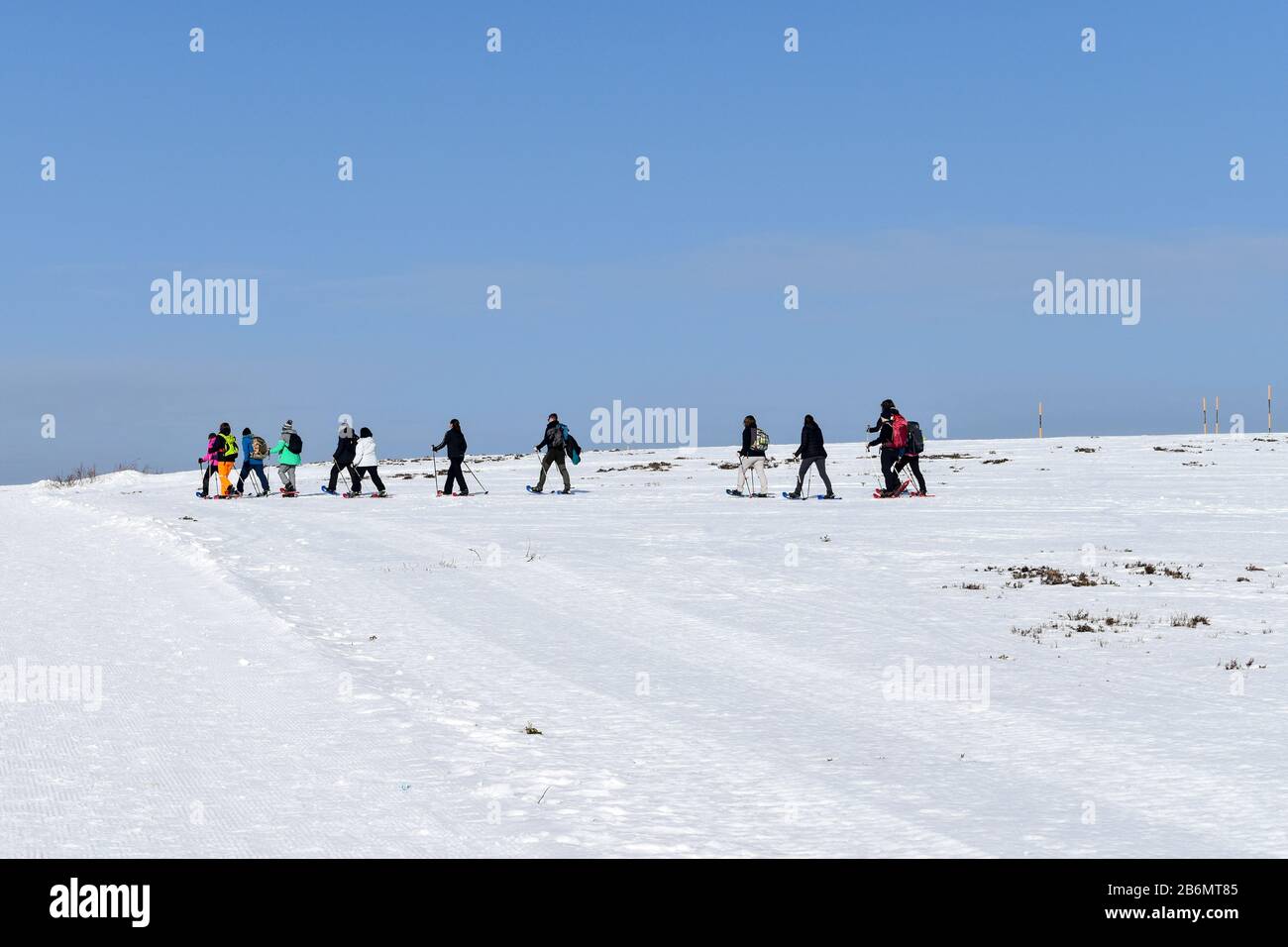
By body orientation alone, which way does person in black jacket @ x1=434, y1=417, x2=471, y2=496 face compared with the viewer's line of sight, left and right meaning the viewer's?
facing away from the viewer and to the left of the viewer

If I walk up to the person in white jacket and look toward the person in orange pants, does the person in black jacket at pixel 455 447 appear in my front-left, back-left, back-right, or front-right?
back-left

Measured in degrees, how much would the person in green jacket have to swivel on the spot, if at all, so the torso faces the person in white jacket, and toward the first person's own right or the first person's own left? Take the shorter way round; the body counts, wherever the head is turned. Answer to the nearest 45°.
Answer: approximately 180°

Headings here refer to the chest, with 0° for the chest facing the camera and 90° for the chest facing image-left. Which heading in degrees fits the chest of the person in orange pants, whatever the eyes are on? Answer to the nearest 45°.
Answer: approximately 135°

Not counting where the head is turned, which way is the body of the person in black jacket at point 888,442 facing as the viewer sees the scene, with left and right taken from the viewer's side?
facing to the left of the viewer

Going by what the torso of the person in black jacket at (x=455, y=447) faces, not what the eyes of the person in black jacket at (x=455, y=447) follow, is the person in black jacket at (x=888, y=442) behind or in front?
behind

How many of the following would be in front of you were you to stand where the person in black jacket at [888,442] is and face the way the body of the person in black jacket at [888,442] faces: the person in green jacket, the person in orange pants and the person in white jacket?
3

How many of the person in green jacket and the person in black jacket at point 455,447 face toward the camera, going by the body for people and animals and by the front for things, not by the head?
0

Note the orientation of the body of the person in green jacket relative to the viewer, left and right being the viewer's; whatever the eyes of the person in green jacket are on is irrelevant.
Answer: facing away from the viewer and to the left of the viewer

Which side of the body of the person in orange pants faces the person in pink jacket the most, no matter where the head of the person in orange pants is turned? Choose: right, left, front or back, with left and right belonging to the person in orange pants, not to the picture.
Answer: front

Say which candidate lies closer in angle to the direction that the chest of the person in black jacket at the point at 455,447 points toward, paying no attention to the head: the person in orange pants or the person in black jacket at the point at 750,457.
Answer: the person in orange pants

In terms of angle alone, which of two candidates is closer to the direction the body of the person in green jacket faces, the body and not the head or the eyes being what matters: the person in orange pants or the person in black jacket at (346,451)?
the person in orange pants

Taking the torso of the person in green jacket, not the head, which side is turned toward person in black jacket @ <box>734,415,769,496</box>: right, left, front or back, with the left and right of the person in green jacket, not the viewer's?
back

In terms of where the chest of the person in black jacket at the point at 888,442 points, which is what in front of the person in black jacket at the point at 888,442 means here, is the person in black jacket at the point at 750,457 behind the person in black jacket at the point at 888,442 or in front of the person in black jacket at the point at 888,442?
in front

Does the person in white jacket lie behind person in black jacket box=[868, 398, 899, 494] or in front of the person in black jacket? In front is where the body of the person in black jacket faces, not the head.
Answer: in front

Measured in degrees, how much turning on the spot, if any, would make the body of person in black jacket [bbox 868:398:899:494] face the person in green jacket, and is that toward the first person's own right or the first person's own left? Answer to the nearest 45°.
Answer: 0° — they already face them

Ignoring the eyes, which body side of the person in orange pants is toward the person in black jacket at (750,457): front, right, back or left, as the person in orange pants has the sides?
back

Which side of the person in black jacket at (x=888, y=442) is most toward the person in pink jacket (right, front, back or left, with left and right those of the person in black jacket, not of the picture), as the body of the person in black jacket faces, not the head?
front
